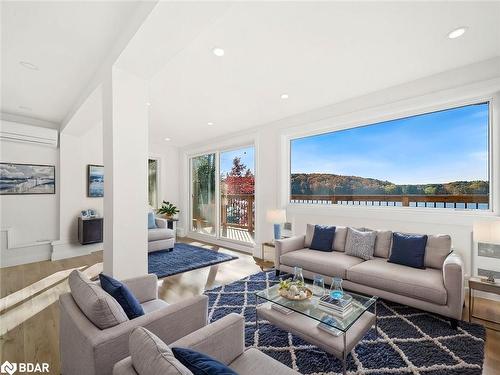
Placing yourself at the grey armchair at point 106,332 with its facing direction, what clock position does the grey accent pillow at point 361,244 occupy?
The grey accent pillow is roughly at 1 o'clock from the grey armchair.

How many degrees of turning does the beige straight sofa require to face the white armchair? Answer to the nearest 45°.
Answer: approximately 45° to its right

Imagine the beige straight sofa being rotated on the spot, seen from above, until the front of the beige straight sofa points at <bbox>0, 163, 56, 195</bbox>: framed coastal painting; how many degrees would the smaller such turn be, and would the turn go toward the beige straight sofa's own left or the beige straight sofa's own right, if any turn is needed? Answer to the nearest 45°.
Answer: approximately 45° to the beige straight sofa's own right

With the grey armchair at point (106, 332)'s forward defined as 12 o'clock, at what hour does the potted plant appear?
The potted plant is roughly at 11 o'clock from the grey armchair.

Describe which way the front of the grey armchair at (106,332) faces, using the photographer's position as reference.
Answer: facing away from the viewer and to the right of the viewer

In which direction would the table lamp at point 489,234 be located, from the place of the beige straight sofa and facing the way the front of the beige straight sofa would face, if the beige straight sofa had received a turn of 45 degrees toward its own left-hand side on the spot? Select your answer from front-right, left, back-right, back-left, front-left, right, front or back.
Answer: left

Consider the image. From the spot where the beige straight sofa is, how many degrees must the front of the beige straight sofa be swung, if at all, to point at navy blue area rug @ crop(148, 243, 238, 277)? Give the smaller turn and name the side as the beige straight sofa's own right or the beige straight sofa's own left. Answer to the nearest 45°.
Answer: approximately 45° to the beige straight sofa's own right

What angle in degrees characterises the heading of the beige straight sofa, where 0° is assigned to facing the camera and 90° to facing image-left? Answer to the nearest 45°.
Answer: approximately 45°
